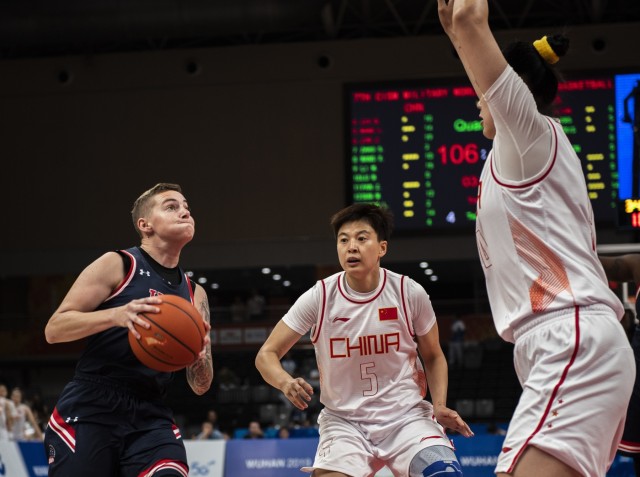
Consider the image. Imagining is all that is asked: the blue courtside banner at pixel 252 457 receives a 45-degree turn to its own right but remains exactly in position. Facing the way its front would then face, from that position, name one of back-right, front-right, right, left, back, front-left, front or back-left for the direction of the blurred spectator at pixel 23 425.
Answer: right

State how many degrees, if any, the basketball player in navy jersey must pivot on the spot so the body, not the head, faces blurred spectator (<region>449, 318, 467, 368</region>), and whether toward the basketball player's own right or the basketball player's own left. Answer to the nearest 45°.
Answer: approximately 90° to the basketball player's own left

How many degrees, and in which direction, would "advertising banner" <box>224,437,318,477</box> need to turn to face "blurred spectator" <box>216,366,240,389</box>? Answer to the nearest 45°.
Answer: approximately 180°

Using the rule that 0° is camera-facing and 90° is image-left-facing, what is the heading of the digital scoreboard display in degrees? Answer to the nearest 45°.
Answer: approximately 0°

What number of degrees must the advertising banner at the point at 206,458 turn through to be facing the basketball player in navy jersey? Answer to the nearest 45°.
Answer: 0° — it already faces them

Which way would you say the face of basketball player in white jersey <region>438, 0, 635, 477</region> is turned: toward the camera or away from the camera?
away from the camera

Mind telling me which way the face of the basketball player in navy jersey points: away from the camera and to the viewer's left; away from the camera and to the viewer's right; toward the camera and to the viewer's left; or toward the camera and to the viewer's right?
toward the camera and to the viewer's right
